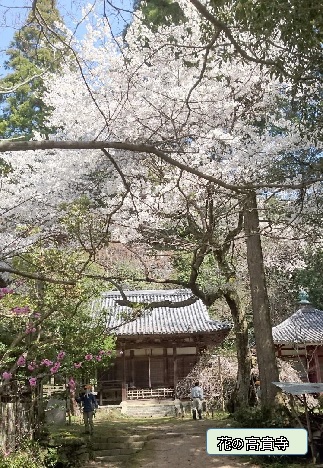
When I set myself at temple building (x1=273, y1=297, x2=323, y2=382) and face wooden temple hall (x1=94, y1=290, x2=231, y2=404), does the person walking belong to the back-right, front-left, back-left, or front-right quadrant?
front-left

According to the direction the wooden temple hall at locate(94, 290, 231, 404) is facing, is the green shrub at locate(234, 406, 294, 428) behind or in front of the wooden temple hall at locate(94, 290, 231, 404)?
in front

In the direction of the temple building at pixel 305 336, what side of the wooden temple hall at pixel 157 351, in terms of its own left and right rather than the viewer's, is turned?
left

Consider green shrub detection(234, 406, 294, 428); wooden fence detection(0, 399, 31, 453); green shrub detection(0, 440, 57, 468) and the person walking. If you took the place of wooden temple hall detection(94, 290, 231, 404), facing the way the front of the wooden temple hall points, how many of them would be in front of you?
4

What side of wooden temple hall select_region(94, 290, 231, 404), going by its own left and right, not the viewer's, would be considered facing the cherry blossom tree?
front

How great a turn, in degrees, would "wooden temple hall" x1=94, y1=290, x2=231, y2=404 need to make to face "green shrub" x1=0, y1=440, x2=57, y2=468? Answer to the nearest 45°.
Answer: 0° — it already faces it

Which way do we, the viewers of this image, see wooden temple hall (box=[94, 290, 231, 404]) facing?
facing the viewer
